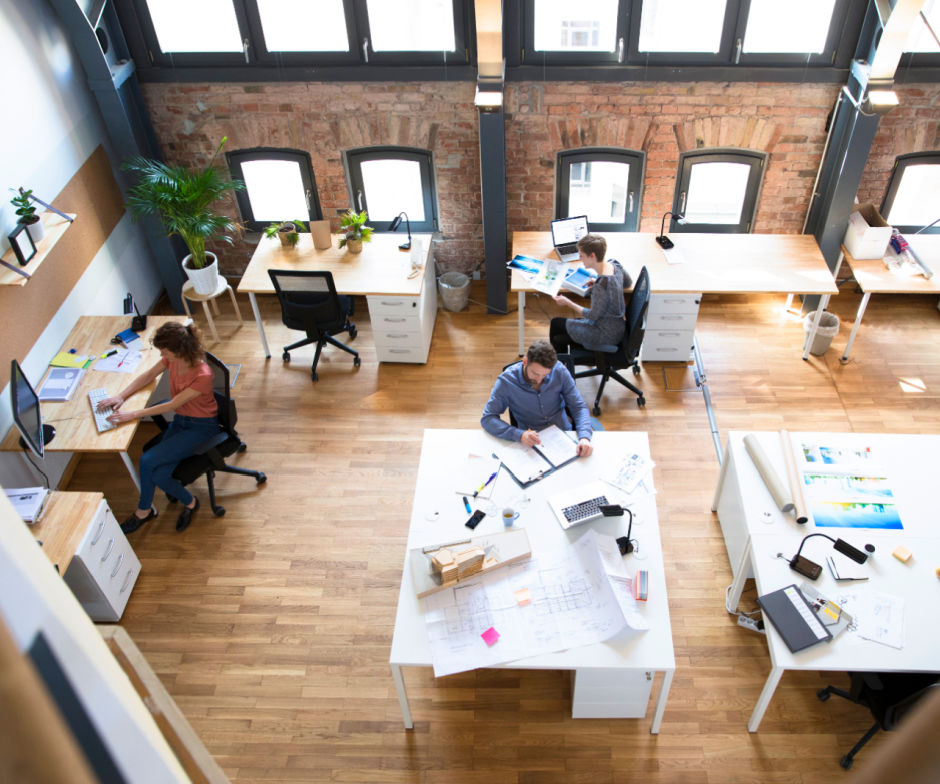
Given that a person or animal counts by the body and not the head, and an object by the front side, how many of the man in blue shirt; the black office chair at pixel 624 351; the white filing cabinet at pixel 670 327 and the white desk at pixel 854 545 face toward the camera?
3

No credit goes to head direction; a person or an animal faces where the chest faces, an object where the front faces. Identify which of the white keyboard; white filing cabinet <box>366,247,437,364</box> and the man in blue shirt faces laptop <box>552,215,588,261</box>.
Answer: the white keyboard

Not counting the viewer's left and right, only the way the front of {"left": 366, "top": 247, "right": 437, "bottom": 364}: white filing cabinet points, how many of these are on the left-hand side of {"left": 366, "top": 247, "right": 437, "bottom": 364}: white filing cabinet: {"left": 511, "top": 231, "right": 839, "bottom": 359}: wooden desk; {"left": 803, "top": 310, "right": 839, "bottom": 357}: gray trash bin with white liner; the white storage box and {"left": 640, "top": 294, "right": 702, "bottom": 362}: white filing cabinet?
4

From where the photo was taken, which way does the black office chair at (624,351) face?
to the viewer's left

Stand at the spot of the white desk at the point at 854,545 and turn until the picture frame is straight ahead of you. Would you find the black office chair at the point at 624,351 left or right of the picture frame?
right

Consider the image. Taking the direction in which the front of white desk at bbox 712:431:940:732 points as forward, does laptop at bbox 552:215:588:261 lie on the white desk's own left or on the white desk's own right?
on the white desk's own right

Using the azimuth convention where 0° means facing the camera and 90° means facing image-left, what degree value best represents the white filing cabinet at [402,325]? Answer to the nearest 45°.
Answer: approximately 0°

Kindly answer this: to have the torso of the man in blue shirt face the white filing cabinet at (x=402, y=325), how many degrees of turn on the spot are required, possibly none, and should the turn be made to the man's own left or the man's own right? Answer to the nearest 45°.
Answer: approximately 135° to the man's own right

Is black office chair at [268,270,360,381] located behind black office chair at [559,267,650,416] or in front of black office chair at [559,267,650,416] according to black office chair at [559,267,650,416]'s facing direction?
in front
